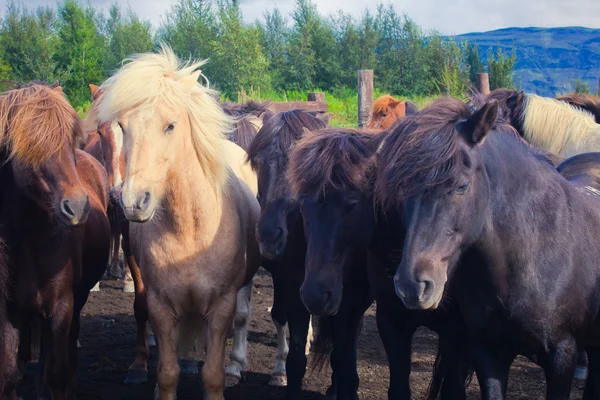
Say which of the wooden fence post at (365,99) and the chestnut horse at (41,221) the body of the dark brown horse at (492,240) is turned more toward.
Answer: the chestnut horse

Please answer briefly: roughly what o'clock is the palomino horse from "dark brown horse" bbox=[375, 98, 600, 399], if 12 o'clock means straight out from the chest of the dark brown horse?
The palomino horse is roughly at 2 o'clock from the dark brown horse.

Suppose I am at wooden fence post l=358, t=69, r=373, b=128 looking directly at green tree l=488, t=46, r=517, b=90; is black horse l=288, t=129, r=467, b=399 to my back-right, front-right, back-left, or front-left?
back-right

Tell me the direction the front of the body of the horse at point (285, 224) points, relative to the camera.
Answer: toward the camera

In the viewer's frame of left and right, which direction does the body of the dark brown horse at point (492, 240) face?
facing the viewer and to the left of the viewer

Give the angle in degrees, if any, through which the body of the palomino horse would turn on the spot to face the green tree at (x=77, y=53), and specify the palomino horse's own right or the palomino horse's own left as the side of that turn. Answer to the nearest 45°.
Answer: approximately 180°

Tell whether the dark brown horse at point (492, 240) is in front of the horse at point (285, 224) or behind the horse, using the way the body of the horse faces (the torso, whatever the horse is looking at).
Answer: in front

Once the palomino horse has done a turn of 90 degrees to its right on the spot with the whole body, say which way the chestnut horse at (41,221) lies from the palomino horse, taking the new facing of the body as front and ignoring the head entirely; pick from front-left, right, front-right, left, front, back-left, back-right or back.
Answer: front

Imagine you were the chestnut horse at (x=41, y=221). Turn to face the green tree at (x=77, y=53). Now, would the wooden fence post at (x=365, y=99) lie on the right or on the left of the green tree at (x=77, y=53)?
right

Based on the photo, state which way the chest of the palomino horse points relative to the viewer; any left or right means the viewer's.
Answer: facing the viewer

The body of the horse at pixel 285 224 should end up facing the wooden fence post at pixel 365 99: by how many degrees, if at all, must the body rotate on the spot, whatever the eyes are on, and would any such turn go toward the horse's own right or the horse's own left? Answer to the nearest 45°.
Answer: approximately 180°

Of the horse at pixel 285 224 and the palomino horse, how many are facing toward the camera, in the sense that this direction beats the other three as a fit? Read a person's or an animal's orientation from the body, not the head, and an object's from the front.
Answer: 2
